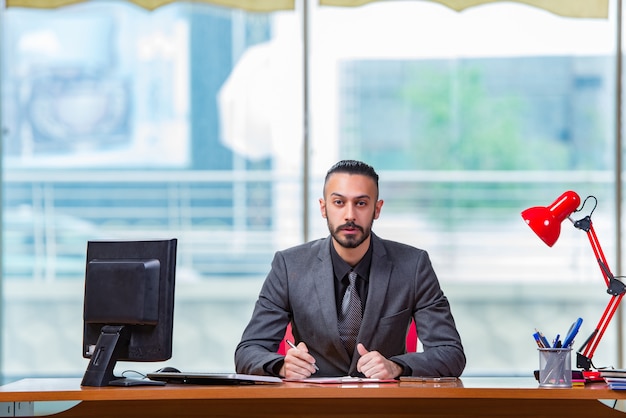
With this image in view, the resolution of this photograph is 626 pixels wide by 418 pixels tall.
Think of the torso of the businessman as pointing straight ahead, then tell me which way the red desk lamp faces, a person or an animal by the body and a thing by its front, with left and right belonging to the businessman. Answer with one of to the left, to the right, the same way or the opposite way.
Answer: to the right

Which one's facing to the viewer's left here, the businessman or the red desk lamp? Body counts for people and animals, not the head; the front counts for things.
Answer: the red desk lamp

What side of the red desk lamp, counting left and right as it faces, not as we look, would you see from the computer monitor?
front

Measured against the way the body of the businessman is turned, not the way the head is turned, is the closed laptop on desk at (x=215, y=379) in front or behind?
in front

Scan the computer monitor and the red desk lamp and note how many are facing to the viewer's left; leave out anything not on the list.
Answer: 1

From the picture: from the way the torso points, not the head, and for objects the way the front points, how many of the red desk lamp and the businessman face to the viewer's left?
1

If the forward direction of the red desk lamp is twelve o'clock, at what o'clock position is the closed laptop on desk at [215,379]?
The closed laptop on desk is roughly at 11 o'clock from the red desk lamp.

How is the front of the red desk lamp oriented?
to the viewer's left

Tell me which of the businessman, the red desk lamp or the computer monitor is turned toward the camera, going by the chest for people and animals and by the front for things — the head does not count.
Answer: the businessman

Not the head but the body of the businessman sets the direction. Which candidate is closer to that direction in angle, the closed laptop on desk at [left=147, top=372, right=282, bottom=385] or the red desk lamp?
the closed laptop on desk

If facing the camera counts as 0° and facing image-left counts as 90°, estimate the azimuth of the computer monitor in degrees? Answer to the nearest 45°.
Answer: approximately 225°

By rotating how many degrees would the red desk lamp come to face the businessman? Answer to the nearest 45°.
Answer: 0° — it already faces them

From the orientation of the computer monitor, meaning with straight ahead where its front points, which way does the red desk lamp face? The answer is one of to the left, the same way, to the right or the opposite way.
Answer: to the left
